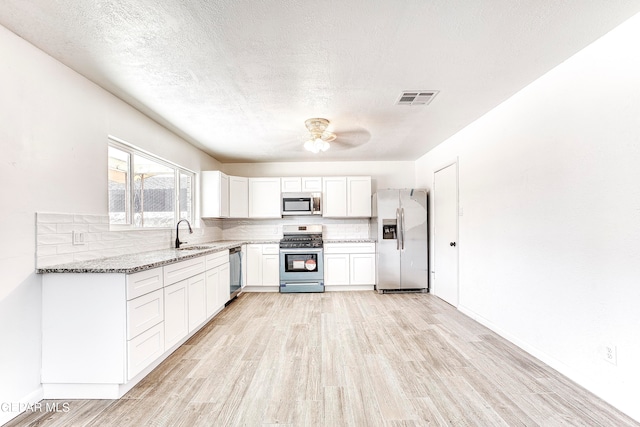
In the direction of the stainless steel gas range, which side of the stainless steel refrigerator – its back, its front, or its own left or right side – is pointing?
right

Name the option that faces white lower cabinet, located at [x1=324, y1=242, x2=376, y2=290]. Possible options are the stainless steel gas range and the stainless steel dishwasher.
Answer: the stainless steel dishwasher

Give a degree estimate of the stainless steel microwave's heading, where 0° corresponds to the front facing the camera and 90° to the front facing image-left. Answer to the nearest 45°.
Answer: approximately 0°

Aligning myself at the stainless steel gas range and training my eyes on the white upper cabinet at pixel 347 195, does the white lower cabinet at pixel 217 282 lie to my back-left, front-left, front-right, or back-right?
back-right

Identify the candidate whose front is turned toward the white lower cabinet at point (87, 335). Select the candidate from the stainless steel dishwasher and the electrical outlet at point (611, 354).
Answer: the electrical outlet

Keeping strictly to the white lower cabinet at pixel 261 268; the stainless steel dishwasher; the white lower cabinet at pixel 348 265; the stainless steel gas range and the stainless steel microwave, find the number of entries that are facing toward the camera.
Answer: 4

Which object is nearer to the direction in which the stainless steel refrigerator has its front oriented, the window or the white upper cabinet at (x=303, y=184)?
the window

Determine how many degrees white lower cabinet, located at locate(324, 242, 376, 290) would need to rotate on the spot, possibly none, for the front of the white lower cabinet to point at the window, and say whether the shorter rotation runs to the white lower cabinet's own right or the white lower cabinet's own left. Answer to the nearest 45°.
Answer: approximately 45° to the white lower cabinet's own right

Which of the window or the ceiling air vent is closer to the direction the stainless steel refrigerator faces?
the ceiling air vent

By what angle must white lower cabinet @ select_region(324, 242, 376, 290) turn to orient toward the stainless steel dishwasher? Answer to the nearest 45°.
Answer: approximately 45° to its right
